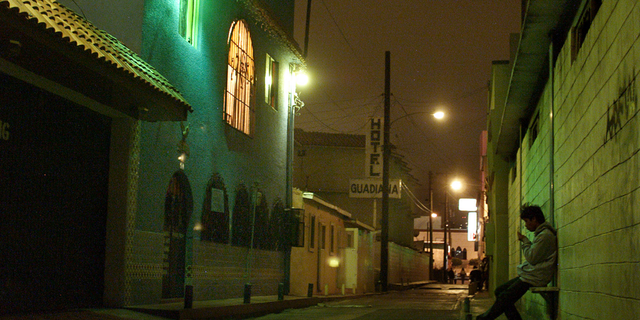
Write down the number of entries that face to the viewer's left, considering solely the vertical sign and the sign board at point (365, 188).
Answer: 0

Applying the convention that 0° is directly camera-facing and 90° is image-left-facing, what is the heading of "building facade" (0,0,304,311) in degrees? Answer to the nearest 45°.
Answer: approximately 315°

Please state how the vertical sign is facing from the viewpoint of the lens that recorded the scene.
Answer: facing the viewer

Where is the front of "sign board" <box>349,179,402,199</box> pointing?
toward the camera

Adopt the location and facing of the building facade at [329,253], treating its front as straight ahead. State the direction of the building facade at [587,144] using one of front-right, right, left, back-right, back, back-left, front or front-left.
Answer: front-right

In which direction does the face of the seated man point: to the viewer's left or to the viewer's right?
to the viewer's left

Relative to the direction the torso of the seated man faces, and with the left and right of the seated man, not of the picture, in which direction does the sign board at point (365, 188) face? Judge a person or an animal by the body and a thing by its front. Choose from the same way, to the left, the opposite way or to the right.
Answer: to the left

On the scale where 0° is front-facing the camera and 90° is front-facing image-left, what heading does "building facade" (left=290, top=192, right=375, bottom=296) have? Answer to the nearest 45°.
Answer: approximately 315°

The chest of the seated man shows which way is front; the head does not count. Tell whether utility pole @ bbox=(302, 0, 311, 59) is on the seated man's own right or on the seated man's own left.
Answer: on the seated man's own right

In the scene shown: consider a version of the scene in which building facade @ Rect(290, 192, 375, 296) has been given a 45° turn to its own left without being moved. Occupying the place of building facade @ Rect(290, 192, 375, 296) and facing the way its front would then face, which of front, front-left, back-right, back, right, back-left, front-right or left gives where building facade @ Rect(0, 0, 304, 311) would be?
right

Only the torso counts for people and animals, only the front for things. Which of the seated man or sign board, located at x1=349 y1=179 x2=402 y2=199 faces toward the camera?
the sign board

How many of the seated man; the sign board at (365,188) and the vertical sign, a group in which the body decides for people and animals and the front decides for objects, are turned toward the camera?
2

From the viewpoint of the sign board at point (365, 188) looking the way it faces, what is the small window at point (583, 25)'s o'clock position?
The small window is roughly at 12 o'clock from the sign board.

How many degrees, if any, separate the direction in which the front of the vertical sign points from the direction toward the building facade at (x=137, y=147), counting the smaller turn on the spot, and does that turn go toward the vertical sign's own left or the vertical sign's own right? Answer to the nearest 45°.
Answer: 0° — it already faces it

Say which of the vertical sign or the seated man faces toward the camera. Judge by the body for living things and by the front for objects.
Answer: the vertical sign

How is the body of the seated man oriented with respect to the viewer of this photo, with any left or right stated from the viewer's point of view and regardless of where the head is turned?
facing to the left of the viewer

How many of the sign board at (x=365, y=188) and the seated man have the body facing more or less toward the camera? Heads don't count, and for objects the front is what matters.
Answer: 1

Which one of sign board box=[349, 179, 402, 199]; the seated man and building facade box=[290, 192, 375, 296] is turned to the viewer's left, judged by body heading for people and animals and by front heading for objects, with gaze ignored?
the seated man

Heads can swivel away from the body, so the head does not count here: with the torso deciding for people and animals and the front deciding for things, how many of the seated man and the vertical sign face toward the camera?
1
